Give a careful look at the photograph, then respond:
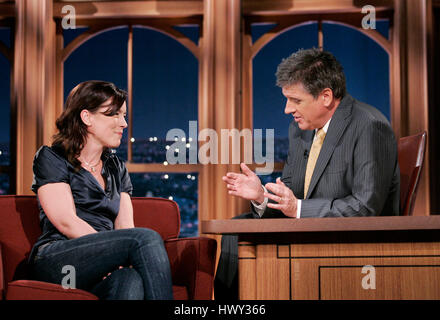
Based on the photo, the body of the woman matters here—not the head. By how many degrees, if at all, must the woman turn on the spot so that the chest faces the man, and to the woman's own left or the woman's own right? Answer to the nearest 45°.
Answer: approximately 45° to the woman's own left

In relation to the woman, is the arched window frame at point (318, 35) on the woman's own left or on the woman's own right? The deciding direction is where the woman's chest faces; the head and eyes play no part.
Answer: on the woman's own left

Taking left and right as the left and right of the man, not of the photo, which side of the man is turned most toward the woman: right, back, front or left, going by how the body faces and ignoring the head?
front

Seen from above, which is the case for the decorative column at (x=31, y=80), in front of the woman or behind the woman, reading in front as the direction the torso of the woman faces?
behind

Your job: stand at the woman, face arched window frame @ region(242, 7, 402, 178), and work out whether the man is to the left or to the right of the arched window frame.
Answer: right

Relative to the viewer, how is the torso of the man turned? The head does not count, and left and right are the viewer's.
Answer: facing the viewer and to the left of the viewer

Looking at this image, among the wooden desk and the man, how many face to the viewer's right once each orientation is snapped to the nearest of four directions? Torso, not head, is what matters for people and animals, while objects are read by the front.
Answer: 0

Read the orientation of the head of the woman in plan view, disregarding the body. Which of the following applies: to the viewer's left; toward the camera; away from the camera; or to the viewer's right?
to the viewer's right

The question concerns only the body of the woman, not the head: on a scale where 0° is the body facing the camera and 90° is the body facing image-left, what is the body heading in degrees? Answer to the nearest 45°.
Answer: approximately 315°

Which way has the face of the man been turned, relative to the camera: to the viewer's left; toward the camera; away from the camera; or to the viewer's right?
to the viewer's left

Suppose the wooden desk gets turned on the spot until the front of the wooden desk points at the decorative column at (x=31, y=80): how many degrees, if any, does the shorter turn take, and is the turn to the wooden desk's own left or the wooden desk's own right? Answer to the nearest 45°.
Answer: approximately 135° to the wooden desk's own right
